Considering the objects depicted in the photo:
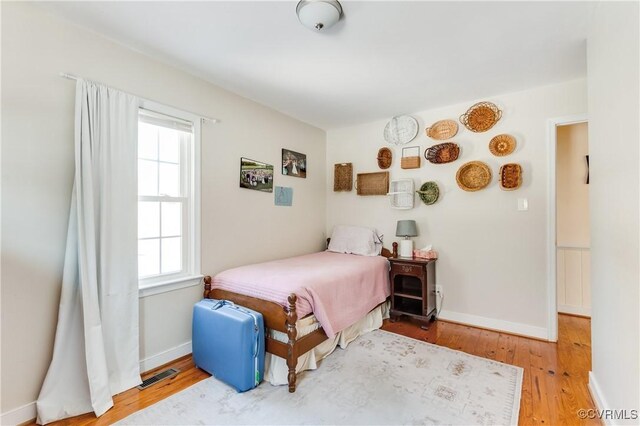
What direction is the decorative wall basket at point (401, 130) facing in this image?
toward the camera

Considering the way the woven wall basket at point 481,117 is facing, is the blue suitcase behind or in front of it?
in front

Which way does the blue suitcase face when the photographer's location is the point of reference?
facing the viewer and to the left of the viewer

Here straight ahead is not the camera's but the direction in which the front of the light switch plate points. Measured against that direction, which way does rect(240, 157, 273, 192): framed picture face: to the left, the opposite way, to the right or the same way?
to the left

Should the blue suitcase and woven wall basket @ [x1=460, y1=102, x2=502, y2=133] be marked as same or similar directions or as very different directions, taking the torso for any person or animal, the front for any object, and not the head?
same or similar directions

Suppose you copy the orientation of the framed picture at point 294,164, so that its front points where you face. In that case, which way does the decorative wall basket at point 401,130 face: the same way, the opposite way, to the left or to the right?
to the right

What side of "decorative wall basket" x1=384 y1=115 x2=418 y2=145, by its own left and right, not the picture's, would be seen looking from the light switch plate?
left

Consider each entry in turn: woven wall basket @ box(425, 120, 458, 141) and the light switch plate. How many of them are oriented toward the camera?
2

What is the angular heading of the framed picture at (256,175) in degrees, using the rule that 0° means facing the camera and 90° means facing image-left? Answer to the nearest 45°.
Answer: approximately 315°

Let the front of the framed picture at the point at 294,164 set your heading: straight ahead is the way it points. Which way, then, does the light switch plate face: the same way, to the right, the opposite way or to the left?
to the right

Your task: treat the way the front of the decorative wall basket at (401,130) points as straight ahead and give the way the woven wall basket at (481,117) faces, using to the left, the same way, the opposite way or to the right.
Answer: the same way

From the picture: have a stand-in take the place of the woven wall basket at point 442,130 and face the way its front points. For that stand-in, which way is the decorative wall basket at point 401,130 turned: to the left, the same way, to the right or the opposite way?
the same way

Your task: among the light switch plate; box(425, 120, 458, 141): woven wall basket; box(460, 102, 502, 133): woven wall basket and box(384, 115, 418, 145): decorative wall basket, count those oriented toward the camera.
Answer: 4

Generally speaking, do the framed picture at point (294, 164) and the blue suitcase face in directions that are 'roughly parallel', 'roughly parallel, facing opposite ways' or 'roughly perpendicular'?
roughly perpendicular

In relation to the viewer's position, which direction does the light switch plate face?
facing the viewer

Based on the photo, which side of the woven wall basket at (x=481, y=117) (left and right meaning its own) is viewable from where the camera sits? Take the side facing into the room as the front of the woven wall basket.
front
